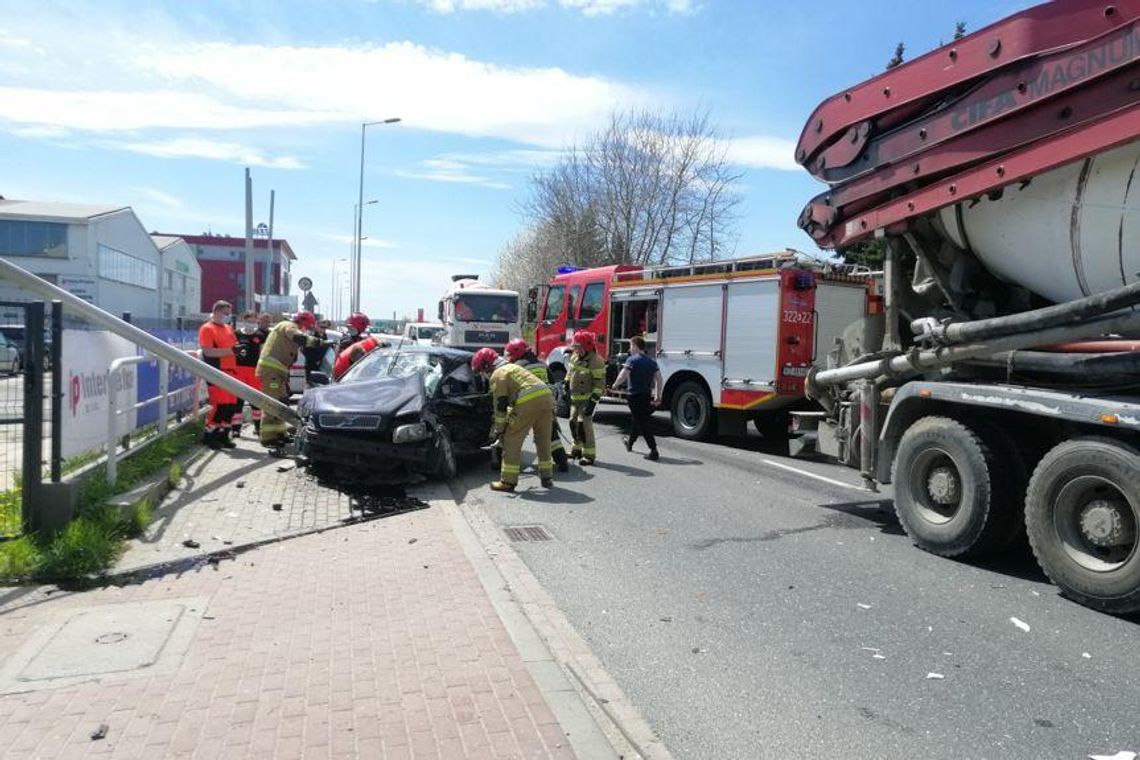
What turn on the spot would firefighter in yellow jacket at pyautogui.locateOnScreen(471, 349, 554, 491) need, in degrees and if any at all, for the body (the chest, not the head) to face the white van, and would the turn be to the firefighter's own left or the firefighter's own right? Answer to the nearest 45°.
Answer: approximately 90° to the firefighter's own right

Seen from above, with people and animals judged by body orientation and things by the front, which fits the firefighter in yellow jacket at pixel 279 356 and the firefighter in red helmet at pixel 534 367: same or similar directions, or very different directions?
very different directions

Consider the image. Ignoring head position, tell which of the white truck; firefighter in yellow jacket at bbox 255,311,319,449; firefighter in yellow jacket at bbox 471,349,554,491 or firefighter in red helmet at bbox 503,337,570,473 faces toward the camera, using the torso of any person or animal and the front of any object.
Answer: the white truck

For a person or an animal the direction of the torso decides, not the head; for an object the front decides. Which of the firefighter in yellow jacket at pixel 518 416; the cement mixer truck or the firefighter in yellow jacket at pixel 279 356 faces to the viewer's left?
the firefighter in yellow jacket at pixel 518 416

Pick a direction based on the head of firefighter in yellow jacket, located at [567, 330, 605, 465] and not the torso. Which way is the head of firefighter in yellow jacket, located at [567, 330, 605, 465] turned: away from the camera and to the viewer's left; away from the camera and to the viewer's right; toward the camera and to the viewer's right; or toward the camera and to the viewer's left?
toward the camera and to the viewer's left

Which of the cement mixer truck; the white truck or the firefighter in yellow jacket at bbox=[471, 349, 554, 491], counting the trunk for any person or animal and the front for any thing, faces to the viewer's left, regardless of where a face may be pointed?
the firefighter in yellow jacket

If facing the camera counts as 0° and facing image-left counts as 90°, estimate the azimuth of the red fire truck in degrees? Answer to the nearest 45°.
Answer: approximately 135°

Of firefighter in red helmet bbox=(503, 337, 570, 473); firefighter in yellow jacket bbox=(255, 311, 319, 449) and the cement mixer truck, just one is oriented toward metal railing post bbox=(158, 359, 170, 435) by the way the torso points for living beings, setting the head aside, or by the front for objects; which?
the firefighter in red helmet

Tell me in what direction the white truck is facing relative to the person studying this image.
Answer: facing the viewer

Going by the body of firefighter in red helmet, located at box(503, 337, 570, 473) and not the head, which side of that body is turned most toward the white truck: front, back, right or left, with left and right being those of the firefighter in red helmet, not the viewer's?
right

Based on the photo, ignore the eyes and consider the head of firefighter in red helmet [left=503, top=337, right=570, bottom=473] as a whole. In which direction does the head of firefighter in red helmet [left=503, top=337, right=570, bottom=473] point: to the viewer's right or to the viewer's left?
to the viewer's left

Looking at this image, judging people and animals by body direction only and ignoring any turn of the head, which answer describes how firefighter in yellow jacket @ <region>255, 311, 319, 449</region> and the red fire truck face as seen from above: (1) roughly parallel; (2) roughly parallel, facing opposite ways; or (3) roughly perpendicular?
roughly perpendicular

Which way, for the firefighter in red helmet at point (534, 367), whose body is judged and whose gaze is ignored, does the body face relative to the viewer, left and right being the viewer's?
facing to the left of the viewer

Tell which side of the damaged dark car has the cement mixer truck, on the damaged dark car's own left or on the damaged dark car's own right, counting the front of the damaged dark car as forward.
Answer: on the damaged dark car's own left

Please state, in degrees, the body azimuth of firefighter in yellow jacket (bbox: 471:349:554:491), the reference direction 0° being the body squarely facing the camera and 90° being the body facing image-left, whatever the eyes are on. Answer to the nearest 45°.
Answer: approximately 90°
